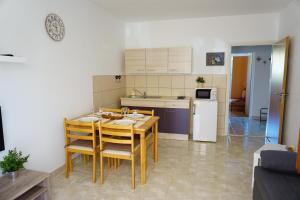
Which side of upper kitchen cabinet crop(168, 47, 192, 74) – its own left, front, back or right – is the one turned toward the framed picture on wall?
left

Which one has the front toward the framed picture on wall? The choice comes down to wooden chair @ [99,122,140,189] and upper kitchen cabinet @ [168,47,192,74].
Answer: the wooden chair

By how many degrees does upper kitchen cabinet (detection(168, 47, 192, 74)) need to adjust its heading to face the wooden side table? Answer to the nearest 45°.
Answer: approximately 45° to its right

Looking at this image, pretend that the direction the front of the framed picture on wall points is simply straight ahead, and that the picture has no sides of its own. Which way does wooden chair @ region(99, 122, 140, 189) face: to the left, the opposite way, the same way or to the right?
the opposite way

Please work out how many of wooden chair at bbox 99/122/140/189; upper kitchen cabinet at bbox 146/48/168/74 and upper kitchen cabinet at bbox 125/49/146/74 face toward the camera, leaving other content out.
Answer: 2

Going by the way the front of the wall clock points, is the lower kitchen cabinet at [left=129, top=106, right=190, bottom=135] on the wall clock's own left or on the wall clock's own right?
on the wall clock's own left
